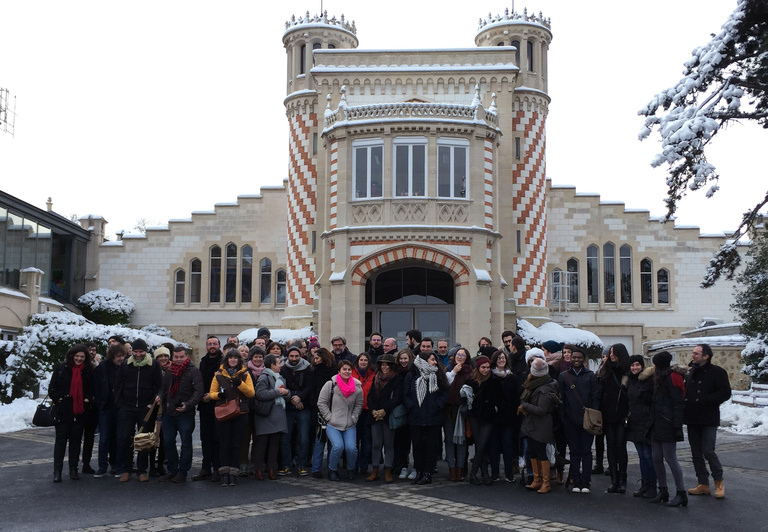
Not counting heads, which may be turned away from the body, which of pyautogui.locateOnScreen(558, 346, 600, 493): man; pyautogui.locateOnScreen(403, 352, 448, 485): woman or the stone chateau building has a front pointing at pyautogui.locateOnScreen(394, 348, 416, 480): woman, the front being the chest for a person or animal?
the stone chateau building

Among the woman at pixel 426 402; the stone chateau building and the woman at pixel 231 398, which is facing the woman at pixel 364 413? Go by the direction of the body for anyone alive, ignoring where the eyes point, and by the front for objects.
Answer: the stone chateau building

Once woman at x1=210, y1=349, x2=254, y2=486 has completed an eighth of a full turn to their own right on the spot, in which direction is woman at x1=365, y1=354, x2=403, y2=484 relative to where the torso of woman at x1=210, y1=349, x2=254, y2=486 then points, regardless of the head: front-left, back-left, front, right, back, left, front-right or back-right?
back-left

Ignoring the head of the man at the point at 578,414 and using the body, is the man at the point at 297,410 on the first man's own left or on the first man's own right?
on the first man's own right

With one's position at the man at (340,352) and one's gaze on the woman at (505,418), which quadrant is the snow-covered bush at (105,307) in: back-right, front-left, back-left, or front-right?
back-left

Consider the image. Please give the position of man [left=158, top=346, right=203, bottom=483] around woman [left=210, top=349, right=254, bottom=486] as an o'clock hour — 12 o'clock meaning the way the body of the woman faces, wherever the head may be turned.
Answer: The man is roughly at 4 o'clock from the woman.

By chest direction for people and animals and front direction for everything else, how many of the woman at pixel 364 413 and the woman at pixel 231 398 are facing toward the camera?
2

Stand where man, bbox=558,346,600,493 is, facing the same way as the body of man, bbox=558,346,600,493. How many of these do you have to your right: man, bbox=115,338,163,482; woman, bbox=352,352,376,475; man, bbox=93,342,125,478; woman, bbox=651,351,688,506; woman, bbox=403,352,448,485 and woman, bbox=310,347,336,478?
5

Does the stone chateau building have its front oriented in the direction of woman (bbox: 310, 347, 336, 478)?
yes
